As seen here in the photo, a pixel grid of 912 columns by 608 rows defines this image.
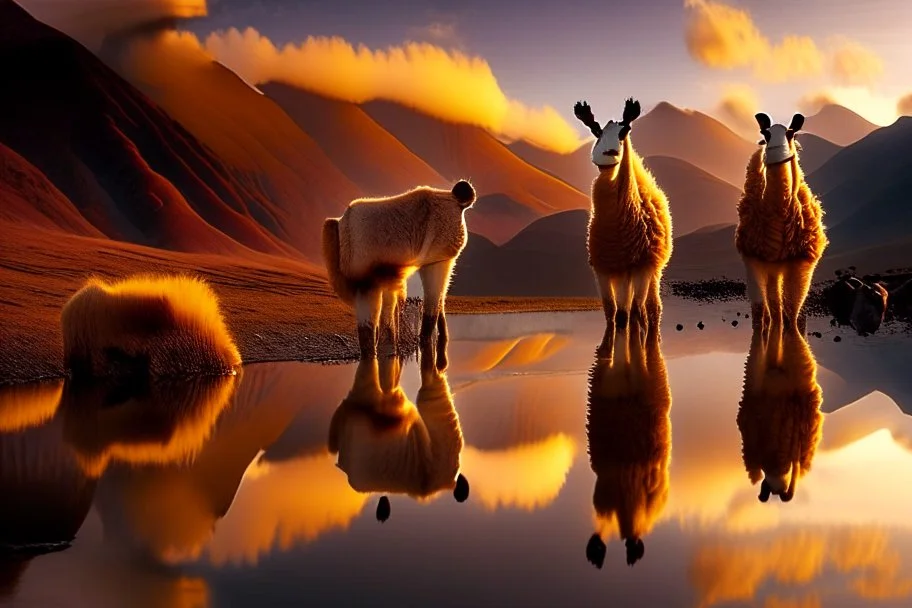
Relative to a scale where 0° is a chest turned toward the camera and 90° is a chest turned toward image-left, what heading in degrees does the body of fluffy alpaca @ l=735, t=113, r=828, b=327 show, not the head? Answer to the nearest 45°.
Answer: approximately 0°

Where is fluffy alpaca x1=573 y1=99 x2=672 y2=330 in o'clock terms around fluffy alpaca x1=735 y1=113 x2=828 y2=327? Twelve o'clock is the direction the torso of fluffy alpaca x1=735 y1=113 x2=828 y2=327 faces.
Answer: fluffy alpaca x1=573 y1=99 x2=672 y2=330 is roughly at 2 o'clock from fluffy alpaca x1=735 y1=113 x2=828 y2=327.

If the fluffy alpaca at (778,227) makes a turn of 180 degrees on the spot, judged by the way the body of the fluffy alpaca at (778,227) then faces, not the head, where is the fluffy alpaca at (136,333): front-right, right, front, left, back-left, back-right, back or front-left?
back-left
